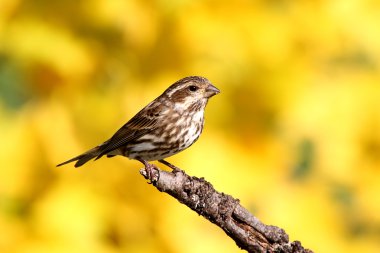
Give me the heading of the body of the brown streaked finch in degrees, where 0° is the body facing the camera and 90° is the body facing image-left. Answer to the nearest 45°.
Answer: approximately 270°
